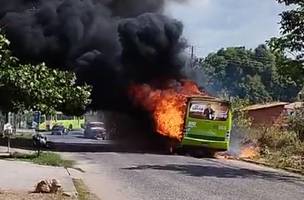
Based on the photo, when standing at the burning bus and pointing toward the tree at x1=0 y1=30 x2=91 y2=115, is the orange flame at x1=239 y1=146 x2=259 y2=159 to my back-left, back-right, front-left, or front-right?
back-left
